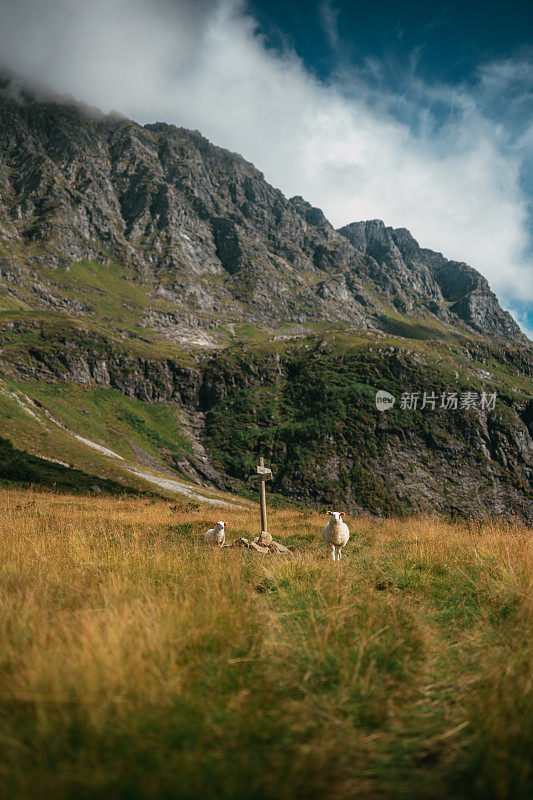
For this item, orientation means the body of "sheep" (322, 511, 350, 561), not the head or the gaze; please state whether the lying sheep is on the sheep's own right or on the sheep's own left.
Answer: on the sheep's own right

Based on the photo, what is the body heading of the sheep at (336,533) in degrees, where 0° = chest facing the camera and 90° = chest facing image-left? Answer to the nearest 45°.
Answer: approximately 0°
